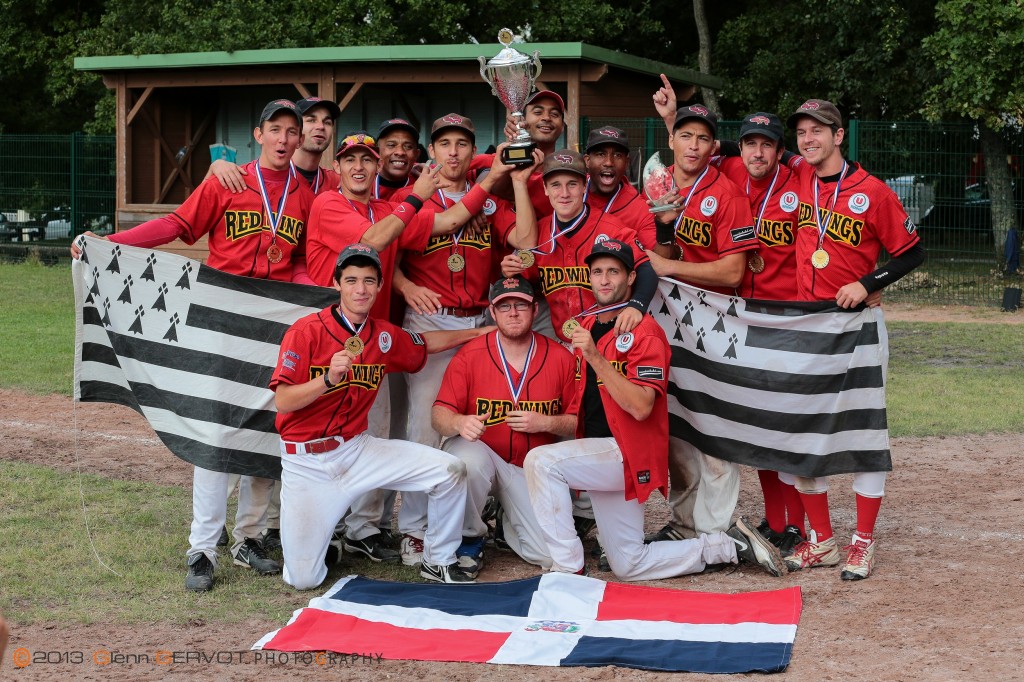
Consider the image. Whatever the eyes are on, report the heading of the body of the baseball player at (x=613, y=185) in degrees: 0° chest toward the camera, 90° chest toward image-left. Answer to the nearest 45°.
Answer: approximately 0°

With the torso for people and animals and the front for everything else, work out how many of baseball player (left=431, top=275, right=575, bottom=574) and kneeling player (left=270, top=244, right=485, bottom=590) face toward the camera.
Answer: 2

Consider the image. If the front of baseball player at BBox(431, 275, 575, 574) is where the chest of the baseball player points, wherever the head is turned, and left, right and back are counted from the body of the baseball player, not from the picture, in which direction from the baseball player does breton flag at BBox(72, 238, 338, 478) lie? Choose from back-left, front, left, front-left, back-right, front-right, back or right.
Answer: right

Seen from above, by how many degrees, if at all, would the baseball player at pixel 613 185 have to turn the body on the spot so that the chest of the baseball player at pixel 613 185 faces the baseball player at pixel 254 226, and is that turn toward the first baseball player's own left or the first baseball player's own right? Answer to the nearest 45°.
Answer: approximately 90° to the first baseball player's own right

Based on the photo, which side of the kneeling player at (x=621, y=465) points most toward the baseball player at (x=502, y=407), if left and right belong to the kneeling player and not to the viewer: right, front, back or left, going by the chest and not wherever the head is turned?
right

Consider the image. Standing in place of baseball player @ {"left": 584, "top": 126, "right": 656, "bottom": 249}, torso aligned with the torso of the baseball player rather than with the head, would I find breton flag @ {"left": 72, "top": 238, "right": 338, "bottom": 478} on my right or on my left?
on my right

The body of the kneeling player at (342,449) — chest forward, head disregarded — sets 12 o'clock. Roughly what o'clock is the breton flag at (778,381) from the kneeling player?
The breton flag is roughly at 9 o'clock from the kneeling player.
